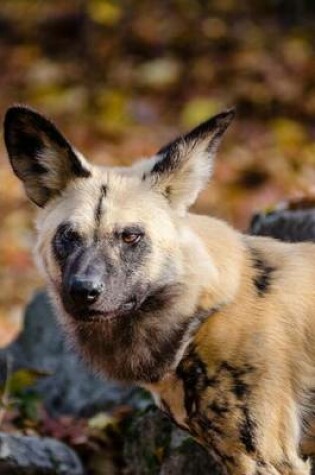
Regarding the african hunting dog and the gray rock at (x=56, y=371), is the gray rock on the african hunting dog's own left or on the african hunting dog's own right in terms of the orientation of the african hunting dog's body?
on the african hunting dog's own right

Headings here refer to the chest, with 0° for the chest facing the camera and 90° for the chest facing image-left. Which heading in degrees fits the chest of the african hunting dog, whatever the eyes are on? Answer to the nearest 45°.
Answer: approximately 45°
